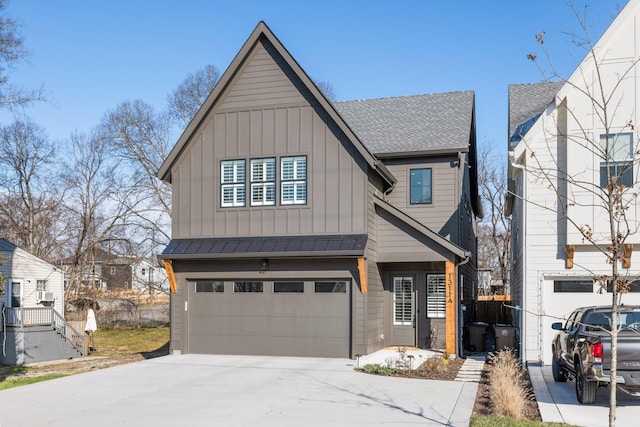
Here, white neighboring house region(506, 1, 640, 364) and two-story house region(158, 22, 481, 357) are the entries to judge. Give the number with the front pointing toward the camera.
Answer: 2

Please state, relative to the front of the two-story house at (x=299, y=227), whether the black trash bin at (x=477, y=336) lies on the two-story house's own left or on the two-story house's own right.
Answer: on the two-story house's own left

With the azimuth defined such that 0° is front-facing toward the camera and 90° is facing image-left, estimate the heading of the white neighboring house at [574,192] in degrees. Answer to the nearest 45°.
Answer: approximately 0°

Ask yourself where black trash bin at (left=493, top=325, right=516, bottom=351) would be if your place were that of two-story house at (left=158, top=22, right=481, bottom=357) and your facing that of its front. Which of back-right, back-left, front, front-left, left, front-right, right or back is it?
left

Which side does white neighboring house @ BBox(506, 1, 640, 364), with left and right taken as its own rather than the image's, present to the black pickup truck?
front

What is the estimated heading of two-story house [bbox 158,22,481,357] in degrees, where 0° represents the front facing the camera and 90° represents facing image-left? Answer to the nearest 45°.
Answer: approximately 0°

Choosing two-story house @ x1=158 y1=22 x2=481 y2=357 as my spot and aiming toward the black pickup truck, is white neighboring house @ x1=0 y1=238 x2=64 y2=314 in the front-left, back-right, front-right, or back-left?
back-right
